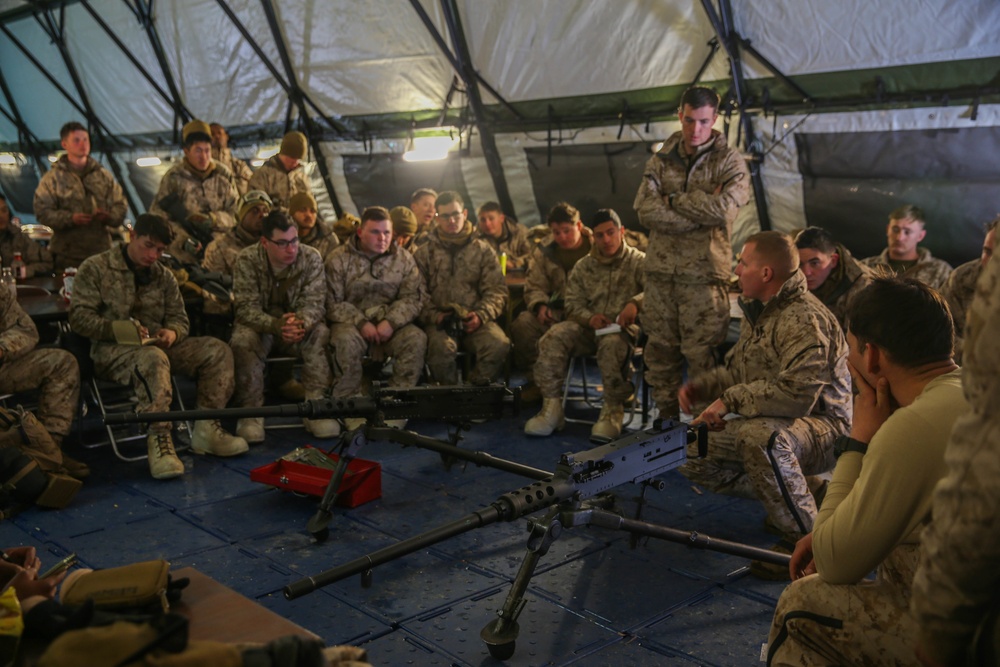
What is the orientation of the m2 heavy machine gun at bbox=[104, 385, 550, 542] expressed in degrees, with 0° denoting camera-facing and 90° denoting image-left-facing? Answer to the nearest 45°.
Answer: approximately 90°

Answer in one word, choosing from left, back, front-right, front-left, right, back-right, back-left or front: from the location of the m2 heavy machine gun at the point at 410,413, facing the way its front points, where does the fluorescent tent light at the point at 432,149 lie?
right

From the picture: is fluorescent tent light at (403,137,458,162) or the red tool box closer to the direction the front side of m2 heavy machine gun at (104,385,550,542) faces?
the red tool box
